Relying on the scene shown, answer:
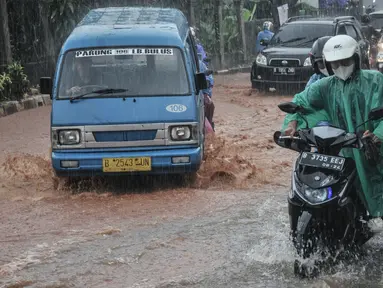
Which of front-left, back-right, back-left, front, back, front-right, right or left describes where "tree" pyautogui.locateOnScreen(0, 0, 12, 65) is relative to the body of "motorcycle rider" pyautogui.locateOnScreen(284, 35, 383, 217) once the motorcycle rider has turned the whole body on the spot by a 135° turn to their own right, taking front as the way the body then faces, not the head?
front-left

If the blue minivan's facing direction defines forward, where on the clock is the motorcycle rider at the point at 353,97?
The motorcycle rider is roughly at 11 o'clock from the blue minivan.

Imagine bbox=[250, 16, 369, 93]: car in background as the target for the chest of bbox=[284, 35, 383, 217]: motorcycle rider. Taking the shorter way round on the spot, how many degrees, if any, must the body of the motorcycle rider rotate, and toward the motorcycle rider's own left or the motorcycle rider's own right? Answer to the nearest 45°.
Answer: approximately 135° to the motorcycle rider's own right

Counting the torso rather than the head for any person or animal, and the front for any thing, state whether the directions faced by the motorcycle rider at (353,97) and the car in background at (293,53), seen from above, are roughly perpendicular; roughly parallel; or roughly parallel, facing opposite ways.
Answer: roughly parallel

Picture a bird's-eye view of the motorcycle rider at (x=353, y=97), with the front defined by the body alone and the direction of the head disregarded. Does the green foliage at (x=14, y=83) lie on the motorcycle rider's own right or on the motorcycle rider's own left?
on the motorcycle rider's own right

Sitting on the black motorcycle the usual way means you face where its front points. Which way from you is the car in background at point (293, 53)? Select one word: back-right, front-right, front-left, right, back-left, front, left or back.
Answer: back-right

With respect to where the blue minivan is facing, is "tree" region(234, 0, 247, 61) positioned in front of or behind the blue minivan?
behind

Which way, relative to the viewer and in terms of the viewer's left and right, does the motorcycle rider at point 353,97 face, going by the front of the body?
facing the viewer and to the left of the viewer

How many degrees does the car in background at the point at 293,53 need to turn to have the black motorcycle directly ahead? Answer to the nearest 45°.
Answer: approximately 45° to its left

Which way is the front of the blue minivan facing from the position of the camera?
facing the viewer
